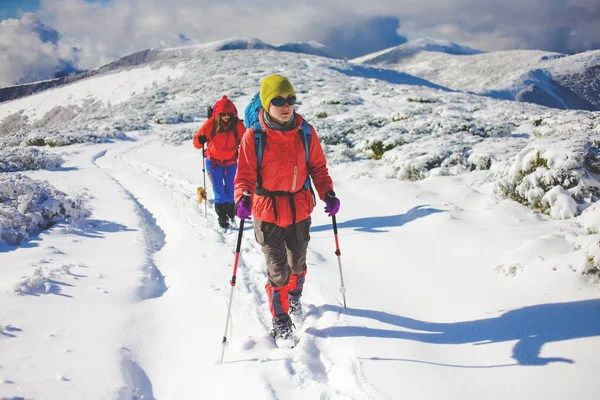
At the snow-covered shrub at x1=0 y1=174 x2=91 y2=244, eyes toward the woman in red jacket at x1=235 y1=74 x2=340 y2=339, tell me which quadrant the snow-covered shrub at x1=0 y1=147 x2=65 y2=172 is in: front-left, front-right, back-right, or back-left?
back-left

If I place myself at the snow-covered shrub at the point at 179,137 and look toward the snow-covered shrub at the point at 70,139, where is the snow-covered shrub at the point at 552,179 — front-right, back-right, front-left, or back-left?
back-left

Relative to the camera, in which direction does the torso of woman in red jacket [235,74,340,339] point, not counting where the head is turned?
toward the camera

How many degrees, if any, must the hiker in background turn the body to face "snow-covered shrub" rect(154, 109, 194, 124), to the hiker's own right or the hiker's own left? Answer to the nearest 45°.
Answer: approximately 180°

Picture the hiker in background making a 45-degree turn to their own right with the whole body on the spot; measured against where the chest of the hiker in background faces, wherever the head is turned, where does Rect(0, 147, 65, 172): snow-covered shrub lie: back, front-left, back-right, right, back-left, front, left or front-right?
right

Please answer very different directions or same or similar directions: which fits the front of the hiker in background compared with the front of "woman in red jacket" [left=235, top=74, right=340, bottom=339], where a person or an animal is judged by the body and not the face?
same or similar directions

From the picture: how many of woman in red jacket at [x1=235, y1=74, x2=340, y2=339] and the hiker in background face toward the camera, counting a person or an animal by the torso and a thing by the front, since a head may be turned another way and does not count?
2

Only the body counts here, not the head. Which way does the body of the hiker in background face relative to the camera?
toward the camera

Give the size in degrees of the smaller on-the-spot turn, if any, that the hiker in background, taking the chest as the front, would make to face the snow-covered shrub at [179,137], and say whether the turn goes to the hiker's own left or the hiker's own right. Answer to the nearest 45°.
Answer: approximately 180°

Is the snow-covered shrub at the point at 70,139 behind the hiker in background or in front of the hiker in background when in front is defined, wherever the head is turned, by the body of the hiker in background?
behind

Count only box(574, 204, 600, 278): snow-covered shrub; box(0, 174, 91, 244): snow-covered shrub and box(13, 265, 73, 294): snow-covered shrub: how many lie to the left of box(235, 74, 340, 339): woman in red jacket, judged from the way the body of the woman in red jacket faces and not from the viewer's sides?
1

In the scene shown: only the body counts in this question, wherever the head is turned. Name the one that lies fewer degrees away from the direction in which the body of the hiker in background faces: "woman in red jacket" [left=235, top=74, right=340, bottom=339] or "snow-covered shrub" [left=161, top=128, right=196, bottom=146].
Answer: the woman in red jacket

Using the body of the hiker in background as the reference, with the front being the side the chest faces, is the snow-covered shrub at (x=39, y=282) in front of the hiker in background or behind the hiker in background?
in front
